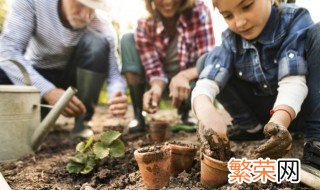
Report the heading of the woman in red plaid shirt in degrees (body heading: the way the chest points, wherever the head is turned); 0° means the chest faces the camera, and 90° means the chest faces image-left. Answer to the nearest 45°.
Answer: approximately 0°

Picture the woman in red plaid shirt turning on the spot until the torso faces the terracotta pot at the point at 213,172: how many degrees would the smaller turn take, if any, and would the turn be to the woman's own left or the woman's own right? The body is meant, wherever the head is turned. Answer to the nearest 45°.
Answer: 0° — they already face it

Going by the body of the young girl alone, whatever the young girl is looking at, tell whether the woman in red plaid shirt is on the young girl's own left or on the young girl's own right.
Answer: on the young girl's own right

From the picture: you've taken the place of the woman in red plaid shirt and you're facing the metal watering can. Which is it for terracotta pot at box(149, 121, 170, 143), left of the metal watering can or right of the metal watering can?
left

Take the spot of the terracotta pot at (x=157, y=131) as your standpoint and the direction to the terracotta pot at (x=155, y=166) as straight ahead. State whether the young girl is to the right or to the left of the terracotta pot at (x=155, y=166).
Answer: left
